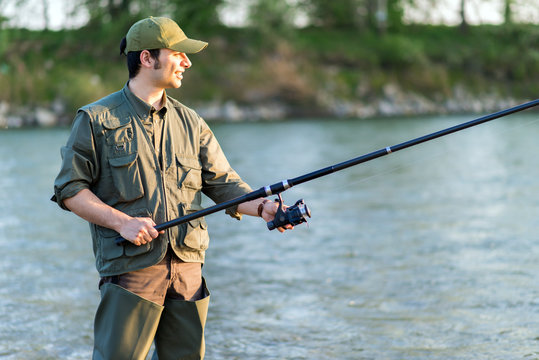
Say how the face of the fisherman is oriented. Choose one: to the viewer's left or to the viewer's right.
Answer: to the viewer's right

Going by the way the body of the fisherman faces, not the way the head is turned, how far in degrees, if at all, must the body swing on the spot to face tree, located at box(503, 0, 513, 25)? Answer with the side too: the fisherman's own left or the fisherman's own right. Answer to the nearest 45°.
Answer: approximately 90° to the fisherman's own left
